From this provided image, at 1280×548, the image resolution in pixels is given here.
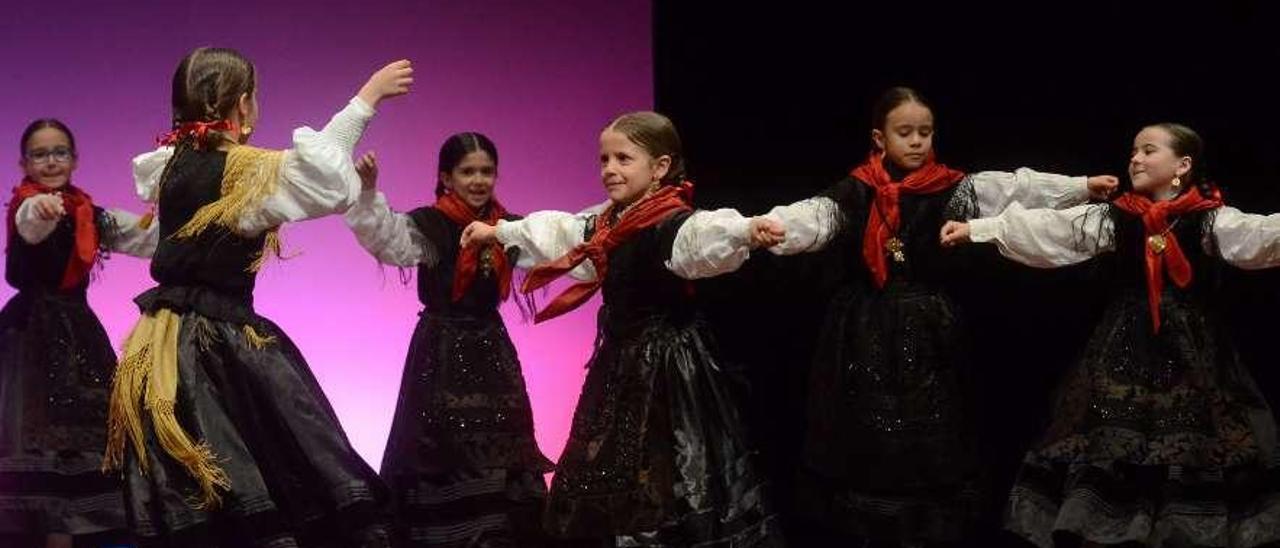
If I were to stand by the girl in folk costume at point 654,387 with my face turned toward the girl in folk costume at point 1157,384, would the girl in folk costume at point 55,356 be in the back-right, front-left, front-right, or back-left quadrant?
back-left

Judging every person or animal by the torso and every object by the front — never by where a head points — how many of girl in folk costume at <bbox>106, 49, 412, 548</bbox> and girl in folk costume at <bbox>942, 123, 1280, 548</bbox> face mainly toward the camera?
1

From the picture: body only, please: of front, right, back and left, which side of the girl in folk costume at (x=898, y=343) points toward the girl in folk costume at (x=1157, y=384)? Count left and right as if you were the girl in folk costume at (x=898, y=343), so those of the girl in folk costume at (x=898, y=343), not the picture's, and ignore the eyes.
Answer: left

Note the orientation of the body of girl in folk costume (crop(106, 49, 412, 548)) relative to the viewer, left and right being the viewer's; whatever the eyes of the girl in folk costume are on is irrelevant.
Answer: facing away from the viewer and to the right of the viewer

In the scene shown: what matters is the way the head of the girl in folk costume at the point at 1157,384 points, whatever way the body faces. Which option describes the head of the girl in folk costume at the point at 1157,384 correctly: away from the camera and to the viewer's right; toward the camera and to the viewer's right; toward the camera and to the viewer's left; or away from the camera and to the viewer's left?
toward the camera and to the viewer's left

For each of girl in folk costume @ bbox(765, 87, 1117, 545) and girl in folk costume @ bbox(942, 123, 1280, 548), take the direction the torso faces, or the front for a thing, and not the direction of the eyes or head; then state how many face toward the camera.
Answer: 2

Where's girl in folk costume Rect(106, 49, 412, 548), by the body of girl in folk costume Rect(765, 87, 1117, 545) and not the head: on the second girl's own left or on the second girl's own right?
on the second girl's own right

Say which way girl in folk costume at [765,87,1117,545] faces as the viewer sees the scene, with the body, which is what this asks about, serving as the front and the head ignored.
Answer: toward the camera

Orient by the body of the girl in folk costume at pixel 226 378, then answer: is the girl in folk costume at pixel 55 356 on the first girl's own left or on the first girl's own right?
on the first girl's own left

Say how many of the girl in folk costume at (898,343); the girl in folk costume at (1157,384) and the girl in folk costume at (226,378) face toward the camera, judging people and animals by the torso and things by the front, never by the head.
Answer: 2

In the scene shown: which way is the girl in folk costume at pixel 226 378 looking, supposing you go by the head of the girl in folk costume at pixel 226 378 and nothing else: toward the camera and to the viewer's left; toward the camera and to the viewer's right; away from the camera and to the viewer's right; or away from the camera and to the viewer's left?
away from the camera and to the viewer's right

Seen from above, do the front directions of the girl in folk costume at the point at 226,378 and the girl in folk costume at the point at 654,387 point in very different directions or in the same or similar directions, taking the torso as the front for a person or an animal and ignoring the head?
very different directions

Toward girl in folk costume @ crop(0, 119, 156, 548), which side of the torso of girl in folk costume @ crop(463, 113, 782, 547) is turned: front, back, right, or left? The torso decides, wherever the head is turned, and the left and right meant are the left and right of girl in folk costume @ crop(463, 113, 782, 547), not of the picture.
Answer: right
